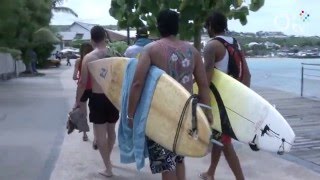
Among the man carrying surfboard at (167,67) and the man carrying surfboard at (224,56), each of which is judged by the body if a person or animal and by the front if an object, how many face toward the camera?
0

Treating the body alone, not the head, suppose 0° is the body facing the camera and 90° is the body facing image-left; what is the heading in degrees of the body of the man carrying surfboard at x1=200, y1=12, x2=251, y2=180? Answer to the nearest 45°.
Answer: approximately 135°

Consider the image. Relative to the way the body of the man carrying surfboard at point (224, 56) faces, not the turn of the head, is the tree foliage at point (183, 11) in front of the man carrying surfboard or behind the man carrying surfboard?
in front

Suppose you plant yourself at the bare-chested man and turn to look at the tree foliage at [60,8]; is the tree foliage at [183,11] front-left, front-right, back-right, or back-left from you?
front-right

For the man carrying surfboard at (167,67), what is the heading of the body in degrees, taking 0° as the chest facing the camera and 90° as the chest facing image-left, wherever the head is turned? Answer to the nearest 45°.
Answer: approximately 180°

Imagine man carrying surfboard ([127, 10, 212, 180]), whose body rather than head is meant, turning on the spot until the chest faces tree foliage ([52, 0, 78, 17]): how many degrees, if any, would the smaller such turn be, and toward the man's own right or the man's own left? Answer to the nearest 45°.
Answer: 0° — they already face it

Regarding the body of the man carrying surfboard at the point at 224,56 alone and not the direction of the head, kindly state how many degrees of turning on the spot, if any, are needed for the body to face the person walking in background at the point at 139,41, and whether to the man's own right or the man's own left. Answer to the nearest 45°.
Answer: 0° — they already face them

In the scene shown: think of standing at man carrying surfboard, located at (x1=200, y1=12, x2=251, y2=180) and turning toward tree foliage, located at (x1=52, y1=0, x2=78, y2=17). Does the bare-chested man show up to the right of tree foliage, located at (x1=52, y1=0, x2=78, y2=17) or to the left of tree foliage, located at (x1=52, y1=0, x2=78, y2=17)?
left

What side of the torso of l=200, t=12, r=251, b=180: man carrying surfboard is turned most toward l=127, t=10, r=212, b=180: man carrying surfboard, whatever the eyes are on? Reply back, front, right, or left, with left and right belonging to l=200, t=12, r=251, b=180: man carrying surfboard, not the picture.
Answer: left

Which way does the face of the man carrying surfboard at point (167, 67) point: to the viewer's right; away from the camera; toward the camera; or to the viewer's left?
away from the camera

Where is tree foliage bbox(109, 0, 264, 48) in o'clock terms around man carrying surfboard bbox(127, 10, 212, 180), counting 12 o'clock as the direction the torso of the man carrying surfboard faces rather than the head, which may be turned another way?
The tree foliage is roughly at 12 o'clock from the man carrying surfboard.
